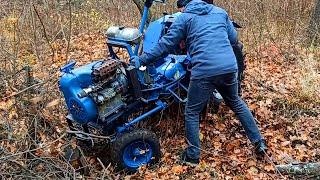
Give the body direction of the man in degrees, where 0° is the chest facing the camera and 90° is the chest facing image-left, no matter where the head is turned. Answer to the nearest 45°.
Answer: approximately 135°

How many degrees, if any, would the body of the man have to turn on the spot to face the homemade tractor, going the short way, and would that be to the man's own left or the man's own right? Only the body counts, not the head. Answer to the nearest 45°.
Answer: approximately 45° to the man's own left
